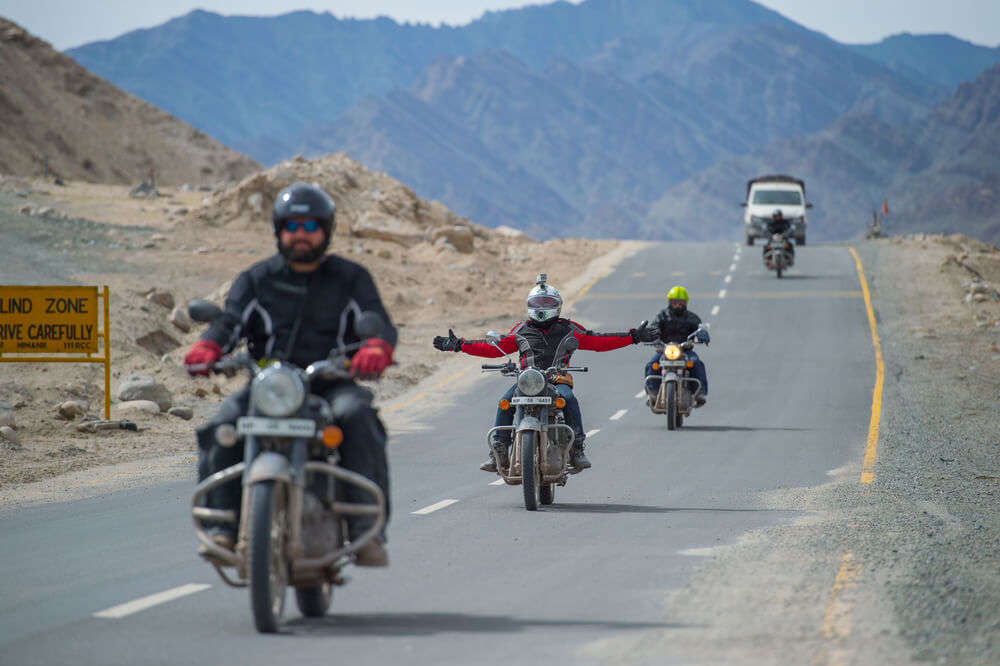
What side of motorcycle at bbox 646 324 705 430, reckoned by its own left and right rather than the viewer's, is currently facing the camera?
front

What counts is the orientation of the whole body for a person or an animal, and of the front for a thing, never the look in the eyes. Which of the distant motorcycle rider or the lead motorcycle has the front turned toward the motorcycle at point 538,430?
the distant motorcycle rider

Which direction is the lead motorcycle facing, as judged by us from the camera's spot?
facing the viewer

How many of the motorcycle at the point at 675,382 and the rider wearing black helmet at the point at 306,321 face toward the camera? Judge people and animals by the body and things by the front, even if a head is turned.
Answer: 2

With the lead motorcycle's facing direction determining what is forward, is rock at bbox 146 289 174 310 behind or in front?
behind

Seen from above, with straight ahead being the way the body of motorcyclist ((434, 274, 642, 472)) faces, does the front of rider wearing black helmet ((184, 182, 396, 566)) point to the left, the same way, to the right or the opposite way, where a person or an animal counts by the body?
the same way

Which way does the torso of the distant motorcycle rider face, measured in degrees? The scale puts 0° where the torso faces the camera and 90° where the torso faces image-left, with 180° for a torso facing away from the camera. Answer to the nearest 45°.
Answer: approximately 0°

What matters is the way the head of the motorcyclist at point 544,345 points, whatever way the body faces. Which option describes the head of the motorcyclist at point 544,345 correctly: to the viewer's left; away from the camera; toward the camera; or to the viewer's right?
toward the camera

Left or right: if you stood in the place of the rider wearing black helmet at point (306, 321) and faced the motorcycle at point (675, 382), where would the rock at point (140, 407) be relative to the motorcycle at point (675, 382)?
left

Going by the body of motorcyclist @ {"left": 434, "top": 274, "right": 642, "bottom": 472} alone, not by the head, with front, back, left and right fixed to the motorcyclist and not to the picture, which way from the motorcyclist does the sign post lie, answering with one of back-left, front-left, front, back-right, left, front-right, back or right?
back-right

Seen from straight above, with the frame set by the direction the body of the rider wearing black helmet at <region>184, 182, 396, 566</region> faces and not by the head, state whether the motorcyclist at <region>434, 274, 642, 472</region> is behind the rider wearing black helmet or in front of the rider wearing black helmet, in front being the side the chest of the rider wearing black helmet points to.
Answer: behind

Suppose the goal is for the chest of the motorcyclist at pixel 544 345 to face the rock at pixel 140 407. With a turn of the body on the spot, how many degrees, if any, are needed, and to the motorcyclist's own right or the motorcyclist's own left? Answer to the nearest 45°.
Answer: approximately 135° to the motorcyclist's own right

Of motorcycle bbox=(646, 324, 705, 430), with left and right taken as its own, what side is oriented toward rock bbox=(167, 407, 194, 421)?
right

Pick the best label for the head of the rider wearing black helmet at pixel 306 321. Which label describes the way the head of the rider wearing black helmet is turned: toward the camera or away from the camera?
toward the camera

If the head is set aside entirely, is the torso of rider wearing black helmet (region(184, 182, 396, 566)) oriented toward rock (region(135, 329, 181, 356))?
no

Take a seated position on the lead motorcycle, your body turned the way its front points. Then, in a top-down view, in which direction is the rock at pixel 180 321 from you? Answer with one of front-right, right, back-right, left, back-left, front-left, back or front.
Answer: back

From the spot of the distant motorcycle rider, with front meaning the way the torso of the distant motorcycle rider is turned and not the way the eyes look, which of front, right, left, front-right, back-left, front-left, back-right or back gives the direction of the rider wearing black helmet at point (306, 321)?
front

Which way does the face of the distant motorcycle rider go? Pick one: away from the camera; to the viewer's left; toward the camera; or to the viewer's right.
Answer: toward the camera

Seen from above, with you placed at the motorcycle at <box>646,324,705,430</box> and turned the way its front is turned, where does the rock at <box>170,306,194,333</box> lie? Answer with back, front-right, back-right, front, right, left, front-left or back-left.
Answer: back-right
